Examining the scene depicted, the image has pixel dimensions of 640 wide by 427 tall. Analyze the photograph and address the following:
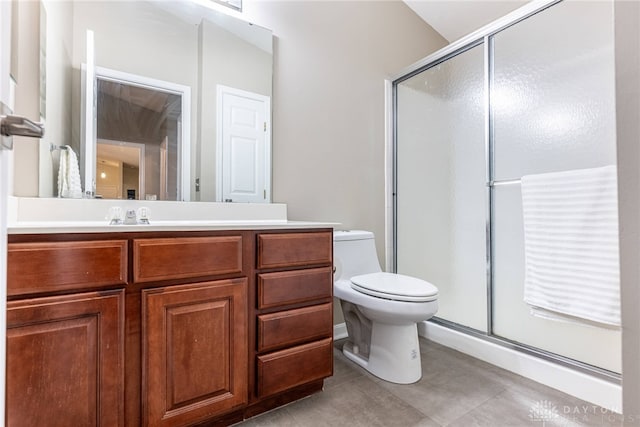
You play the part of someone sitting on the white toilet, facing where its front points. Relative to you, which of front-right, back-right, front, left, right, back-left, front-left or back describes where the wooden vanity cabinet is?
right

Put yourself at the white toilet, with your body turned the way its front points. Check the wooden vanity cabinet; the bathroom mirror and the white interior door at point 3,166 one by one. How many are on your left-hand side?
0

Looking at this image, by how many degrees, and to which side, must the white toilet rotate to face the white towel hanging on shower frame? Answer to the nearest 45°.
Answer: approximately 45° to its left

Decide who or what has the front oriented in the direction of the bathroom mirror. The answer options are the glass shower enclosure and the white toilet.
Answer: the glass shower enclosure

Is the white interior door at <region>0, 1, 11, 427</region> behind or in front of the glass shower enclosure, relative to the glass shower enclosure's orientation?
in front

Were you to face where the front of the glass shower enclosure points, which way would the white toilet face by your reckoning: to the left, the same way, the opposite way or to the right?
to the left

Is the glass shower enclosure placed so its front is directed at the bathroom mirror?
yes

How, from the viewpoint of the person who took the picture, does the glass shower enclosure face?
facing the viewer and to the left of the viewer

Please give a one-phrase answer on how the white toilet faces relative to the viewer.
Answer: facing the viewer and to the right of the viewer

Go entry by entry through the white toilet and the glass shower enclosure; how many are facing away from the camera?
0

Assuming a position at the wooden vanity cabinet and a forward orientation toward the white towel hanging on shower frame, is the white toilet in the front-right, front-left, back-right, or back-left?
front-left

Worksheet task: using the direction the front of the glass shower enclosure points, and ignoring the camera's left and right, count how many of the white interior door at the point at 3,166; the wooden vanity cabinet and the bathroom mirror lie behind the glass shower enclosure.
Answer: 0
